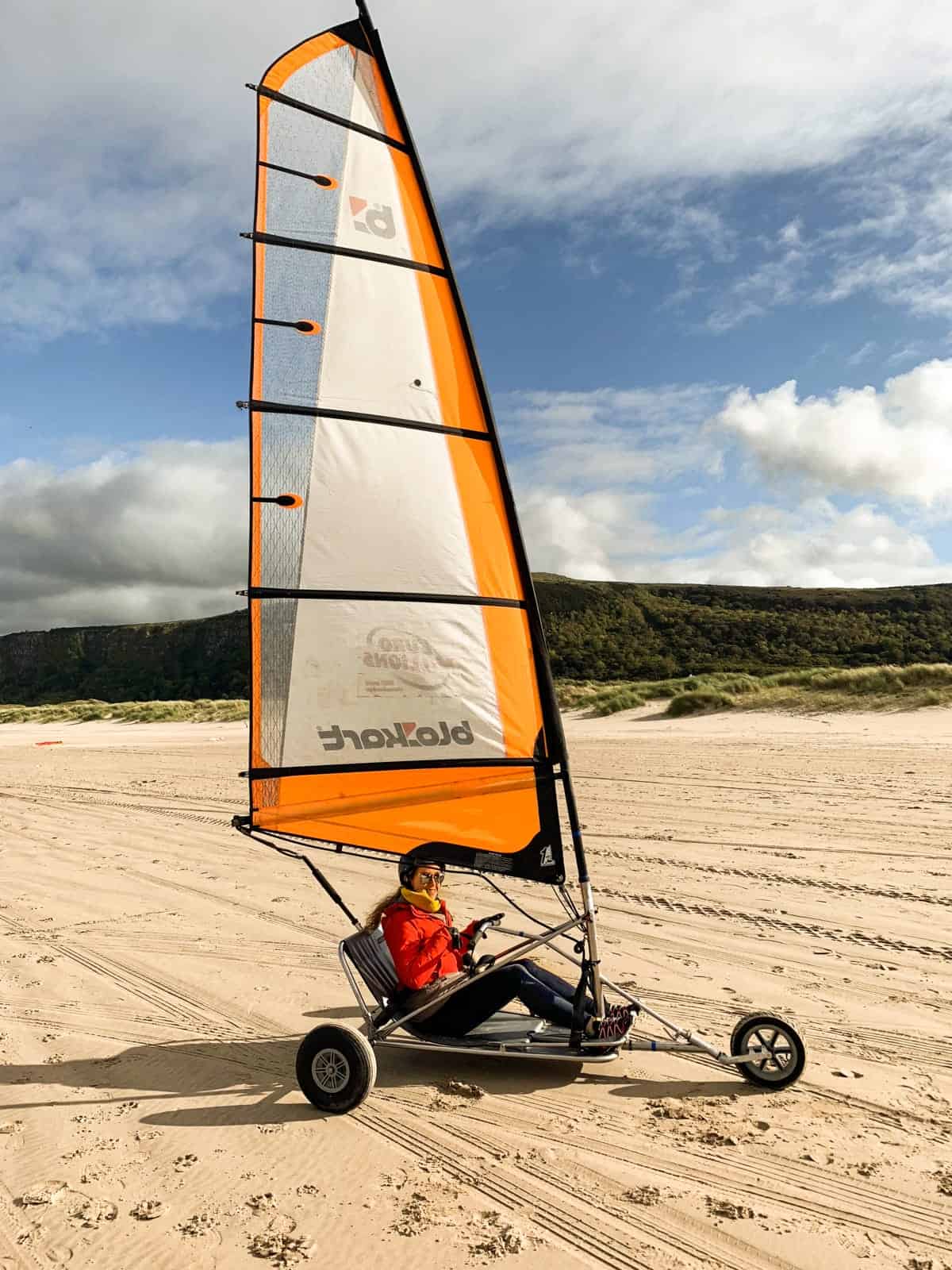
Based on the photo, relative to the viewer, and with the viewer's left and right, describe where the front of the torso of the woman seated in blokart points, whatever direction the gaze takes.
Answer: facing to the right of the viewer

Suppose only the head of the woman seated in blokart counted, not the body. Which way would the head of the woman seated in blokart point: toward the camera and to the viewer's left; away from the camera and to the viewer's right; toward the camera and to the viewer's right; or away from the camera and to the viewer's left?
toward the camera and to the viewer's right
